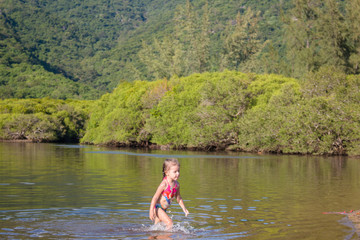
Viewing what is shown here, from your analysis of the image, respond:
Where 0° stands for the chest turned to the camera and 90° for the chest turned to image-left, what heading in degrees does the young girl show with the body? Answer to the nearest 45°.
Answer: approximately 315°
